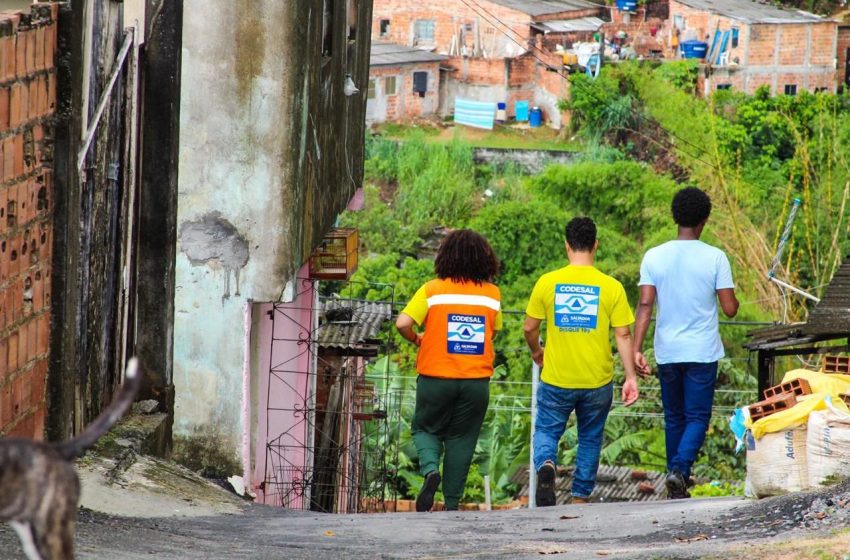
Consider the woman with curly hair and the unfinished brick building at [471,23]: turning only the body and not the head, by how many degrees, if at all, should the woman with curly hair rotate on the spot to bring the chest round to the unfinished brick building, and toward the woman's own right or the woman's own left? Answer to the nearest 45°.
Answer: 0° — they already face it

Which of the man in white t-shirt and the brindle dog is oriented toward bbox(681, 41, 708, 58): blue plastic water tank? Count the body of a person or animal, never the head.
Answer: the man in white t-shirt

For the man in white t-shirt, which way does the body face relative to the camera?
away from the camera

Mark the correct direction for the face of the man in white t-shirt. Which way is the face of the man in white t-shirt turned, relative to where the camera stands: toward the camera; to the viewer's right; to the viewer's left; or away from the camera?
away from the camera

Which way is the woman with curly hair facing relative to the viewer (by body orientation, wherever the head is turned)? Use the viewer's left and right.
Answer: facing away from the viewer

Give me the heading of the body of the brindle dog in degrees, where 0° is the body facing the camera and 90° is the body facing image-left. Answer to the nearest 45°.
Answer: approximately 90°

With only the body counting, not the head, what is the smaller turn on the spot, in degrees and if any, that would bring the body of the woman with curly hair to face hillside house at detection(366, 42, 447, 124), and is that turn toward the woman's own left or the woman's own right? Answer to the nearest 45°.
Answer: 0° — they already face it

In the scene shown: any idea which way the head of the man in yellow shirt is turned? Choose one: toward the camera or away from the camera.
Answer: away from the camera

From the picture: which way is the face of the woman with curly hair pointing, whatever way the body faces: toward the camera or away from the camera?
away from the camera

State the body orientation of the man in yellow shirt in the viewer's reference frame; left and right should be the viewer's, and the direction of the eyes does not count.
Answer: facing away from the viewer

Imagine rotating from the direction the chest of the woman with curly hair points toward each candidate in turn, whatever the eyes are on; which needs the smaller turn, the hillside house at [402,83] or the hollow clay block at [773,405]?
the hillside house

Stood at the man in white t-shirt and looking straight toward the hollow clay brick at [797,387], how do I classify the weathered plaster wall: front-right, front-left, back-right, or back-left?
back-right

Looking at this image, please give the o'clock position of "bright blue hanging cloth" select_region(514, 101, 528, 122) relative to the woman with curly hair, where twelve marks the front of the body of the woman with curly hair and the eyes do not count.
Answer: The bright blue hanging cloth is roughly at 12 o'clock from the woman with curly hair.

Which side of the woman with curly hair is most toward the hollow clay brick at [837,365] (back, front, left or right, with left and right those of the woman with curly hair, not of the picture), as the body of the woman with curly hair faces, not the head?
right

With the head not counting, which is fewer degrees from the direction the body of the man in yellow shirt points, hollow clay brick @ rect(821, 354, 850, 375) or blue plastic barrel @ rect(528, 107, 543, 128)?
the blue plastic barrel
